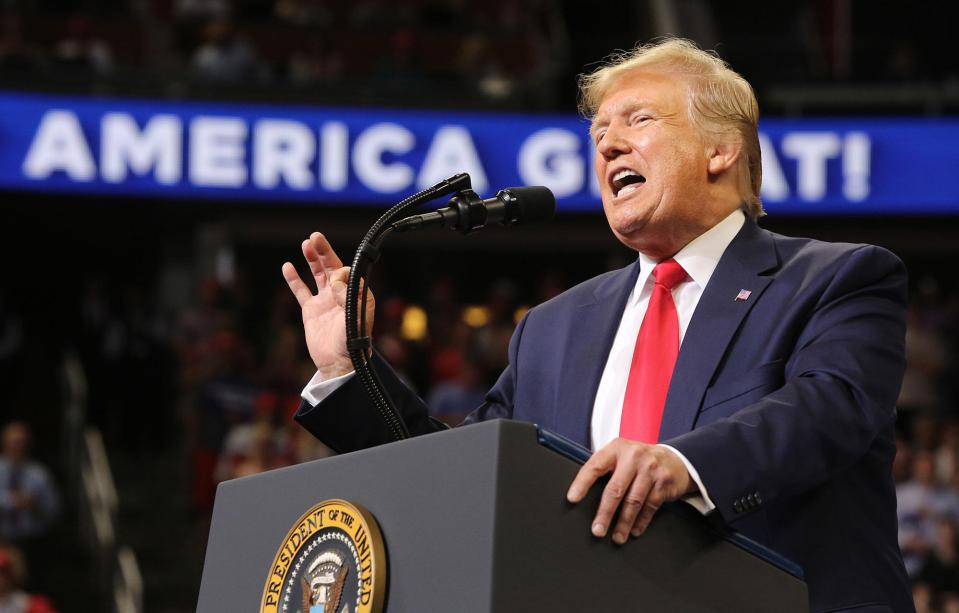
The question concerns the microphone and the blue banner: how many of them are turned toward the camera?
1

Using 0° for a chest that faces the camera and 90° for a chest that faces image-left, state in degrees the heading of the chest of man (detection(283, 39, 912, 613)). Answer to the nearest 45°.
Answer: approximately 45°

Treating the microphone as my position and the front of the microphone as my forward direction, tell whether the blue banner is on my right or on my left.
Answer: on my left

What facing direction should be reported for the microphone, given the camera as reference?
facing to the right of the viewer

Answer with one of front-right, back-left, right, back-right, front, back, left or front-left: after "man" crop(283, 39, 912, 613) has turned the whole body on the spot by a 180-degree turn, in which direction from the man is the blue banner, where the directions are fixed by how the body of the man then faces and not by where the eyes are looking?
front-left

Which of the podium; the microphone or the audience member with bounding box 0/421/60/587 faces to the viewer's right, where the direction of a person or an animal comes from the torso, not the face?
the microphone

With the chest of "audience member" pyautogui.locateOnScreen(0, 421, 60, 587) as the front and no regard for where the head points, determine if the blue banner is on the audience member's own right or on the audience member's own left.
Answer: on the audience member's own left

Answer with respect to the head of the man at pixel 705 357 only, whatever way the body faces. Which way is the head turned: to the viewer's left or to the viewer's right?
to the viewer's left

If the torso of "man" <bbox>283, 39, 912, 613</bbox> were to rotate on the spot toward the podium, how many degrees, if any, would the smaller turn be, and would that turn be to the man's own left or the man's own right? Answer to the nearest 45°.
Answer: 0° — they already face it

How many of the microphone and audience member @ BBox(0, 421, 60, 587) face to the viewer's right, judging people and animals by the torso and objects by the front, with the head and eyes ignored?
1

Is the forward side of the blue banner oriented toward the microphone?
yes
